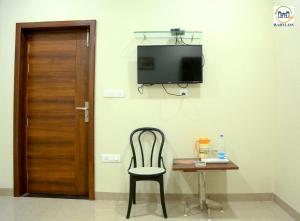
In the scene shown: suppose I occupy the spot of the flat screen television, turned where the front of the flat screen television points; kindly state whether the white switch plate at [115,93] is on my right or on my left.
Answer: on my right

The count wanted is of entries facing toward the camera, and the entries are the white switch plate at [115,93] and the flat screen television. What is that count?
2

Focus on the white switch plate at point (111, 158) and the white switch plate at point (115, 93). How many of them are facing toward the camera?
2

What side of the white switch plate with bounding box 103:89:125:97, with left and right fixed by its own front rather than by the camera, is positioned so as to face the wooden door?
right

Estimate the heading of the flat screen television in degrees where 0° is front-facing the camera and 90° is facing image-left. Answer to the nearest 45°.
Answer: approximately 0°

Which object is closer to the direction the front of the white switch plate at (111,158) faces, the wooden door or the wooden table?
the wooden table

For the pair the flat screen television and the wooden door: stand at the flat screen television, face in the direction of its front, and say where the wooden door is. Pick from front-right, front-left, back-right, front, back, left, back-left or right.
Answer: right

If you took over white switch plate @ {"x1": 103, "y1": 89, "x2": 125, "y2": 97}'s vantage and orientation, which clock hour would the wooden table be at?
The wooden table is roughly at 10 o'clock from the white switch plate.

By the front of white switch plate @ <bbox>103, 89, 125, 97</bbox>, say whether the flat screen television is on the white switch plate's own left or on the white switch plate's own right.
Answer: on the white switch plate's own left
